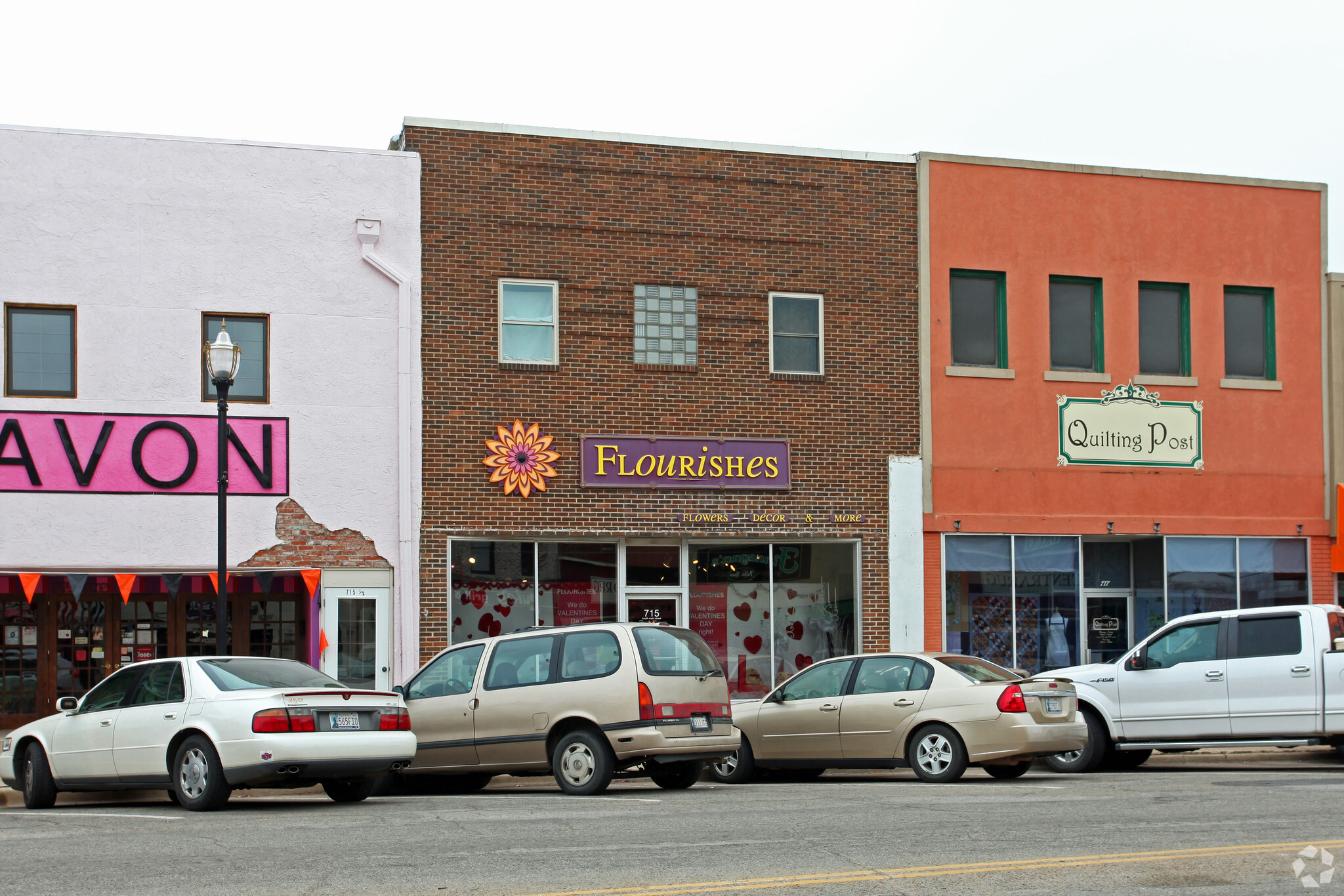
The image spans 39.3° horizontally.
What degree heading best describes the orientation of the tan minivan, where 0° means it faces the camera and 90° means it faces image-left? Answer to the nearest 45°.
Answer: approximately 135°

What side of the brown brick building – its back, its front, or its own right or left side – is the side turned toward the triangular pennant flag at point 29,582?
right

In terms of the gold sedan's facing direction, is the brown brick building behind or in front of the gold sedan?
in front

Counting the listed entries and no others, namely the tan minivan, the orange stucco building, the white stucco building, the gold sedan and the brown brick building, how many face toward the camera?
3

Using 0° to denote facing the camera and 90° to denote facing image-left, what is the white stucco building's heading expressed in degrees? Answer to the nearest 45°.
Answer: approximately 0°

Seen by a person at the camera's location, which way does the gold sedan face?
facing away from the viewer and to the left of the viewer

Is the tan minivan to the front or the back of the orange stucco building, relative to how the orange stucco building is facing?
to the front

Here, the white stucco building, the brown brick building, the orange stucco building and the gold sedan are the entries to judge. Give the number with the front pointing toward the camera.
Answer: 3

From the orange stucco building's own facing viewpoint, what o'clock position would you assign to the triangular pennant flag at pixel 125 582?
The triangular pennant flag is roughly at 2 o'clock from the orange stucco building.
